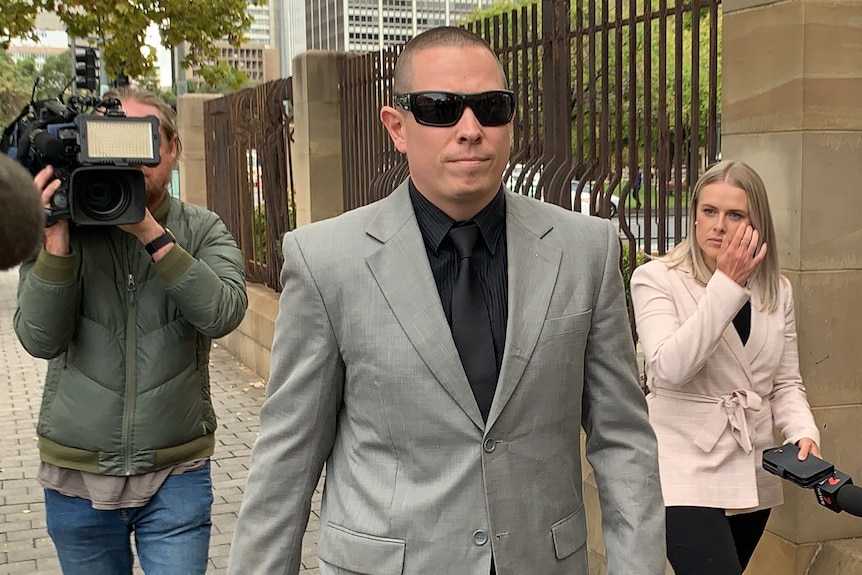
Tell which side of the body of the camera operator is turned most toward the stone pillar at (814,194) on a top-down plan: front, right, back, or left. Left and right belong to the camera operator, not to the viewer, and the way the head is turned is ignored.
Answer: left

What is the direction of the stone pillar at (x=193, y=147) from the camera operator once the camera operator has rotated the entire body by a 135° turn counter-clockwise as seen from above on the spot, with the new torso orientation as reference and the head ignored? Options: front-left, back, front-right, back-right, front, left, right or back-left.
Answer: front-left

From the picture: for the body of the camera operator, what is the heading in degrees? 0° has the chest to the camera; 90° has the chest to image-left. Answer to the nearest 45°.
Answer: approximately 0°

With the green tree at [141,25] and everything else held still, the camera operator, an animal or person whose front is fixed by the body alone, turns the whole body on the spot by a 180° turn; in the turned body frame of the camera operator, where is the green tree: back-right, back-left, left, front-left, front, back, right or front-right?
front

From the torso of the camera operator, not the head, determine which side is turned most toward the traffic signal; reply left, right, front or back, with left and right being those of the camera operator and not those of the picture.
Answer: back

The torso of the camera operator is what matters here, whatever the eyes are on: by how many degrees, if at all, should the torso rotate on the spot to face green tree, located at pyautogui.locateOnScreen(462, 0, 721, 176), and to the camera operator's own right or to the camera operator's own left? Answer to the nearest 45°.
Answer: approximately 135° to the camera operator's own left

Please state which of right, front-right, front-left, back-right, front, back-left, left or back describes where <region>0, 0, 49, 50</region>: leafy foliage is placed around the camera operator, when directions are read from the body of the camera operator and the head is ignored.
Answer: back
